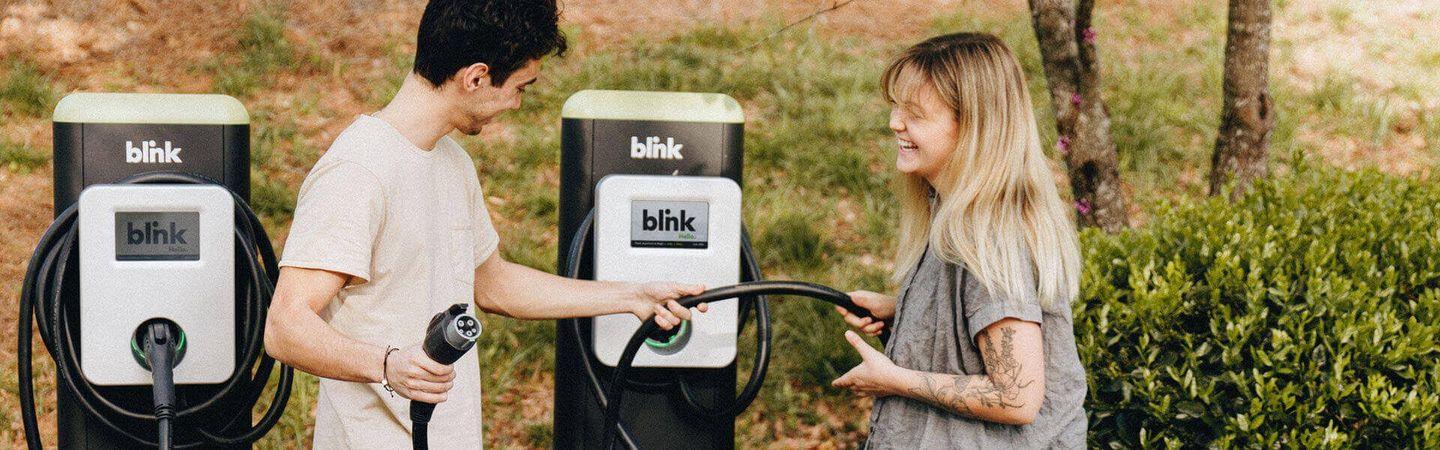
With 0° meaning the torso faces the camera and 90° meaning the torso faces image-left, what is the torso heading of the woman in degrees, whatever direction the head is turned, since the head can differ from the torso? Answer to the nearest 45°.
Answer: approximately 90°

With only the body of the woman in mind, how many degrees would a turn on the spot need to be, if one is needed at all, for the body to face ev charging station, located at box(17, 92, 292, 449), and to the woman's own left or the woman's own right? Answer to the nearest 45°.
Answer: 0° — they already face it

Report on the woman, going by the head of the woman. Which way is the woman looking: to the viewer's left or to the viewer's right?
to the viewer's left

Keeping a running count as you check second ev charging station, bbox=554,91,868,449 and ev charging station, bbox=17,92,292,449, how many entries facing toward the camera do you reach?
2

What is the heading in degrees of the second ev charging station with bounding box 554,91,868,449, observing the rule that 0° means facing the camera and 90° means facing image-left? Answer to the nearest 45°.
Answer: approximately 0°

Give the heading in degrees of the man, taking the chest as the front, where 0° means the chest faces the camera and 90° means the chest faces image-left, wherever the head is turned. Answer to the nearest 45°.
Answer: approximately 315°

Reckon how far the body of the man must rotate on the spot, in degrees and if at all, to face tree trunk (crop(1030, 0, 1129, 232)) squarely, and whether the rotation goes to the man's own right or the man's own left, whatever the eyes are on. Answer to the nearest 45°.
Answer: approximately 90° to the man's own left

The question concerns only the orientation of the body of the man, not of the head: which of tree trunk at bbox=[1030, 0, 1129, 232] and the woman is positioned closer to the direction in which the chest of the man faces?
the woman
